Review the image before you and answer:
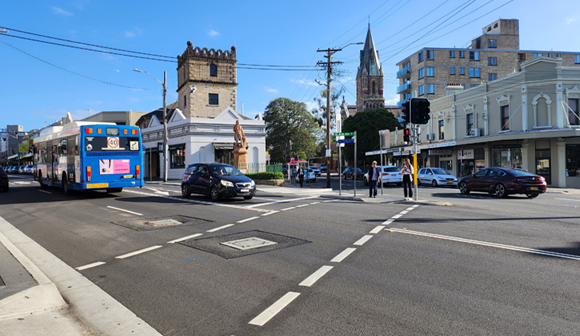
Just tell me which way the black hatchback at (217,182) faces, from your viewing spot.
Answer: facing the viewer and to the right of the viewer

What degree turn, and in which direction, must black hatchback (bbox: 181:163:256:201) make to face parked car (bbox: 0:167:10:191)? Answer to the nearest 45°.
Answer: approximately 180°

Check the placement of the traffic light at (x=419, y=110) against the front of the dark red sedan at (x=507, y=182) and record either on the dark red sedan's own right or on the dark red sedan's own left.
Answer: on the dark red sedan's own left

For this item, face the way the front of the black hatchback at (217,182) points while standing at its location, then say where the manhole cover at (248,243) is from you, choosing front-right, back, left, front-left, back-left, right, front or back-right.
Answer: front-right

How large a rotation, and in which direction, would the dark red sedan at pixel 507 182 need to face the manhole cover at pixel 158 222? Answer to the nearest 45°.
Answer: approximately 90° to its left

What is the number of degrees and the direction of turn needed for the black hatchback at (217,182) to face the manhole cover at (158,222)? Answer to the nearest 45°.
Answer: approximately 45° to its right

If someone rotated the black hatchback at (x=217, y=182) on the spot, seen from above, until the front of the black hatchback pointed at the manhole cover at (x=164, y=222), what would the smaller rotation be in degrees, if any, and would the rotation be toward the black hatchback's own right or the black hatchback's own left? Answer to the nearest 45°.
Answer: approximately 45° to the black hatchback's own right

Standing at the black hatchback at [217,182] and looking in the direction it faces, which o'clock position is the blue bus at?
The blue bus is roughly at 5 o'clock from the black hatchback.

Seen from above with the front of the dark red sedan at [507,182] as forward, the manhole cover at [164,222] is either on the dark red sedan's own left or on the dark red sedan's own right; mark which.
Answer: on the dark red sedan's own left

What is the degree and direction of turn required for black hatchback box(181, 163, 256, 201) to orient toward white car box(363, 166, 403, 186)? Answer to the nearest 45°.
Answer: approximately 90° to its left

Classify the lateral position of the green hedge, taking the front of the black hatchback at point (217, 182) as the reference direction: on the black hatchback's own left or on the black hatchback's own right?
on the black hatchback's own left

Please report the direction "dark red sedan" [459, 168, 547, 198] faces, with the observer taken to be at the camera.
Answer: facing away from the viewer and to the left of the viewer

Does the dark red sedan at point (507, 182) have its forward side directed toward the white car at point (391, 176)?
yes
